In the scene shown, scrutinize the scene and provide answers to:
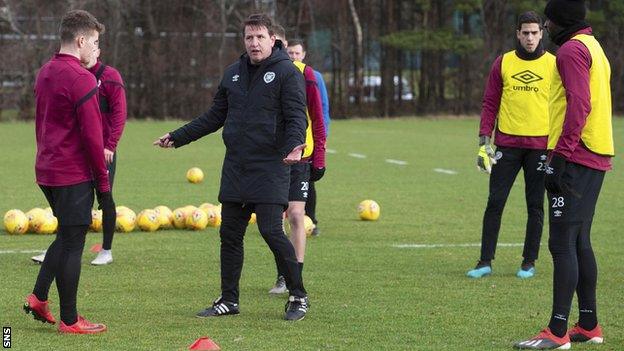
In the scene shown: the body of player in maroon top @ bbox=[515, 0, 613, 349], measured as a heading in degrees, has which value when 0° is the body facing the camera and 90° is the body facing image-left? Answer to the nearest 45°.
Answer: approximately 90°

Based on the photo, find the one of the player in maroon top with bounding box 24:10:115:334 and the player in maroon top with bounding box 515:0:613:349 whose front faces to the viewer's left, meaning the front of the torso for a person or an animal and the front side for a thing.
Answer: the player in maroon top with bounding box 515:0:613:349

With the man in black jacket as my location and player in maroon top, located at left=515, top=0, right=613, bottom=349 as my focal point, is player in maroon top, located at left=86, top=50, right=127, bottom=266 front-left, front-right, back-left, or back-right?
back-left

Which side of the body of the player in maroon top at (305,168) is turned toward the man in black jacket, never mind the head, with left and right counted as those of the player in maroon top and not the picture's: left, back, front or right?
front

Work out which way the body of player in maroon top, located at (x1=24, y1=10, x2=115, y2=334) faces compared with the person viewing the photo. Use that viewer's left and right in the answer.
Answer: facing away from the viewer and to the right of the viewer

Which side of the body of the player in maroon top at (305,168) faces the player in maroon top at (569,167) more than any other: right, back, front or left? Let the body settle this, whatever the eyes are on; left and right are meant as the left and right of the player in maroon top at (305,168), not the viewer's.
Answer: left

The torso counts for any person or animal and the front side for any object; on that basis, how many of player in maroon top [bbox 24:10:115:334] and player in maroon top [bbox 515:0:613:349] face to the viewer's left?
1

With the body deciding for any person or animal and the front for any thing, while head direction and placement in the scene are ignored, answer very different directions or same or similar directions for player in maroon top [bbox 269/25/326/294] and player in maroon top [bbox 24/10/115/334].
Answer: very different directions

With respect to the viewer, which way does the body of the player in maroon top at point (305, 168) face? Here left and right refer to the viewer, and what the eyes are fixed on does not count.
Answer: facing the viewer and to the left of the viewer

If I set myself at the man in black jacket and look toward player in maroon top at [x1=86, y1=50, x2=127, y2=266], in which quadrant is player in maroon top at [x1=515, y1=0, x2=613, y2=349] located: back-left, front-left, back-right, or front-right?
back-right

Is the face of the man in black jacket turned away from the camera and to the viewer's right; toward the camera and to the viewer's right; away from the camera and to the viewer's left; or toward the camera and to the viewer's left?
toward the camera and to the viewer's left
